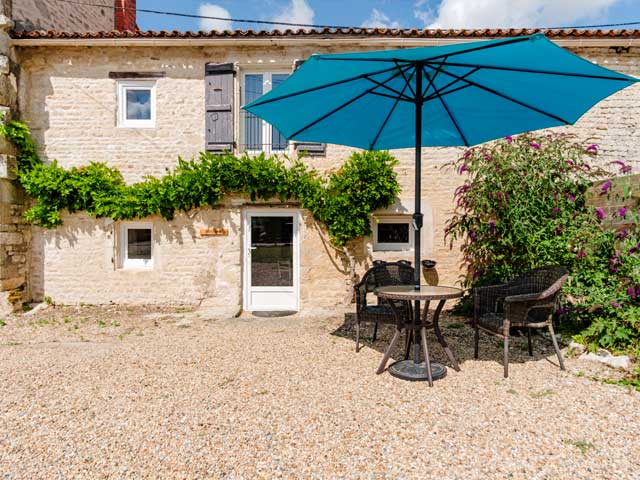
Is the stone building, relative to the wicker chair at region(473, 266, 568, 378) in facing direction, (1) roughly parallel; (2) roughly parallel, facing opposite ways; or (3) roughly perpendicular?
roughly perpendicular

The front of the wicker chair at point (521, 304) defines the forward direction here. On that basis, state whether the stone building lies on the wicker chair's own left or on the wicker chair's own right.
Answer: on the wicker chair's own right

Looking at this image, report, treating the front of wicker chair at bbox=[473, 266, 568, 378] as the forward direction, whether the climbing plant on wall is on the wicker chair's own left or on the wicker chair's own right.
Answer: on the wicker chair's own right

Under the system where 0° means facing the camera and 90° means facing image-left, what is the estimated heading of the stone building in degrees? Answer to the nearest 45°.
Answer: approximately 0°

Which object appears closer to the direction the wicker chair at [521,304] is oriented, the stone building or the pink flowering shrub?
the stone building

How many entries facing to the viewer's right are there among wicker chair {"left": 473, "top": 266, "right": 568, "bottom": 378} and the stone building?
0

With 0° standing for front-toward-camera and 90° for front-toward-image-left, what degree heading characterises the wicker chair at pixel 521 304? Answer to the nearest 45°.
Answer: approximately 45°

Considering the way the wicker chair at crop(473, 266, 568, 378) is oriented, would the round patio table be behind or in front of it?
in front
